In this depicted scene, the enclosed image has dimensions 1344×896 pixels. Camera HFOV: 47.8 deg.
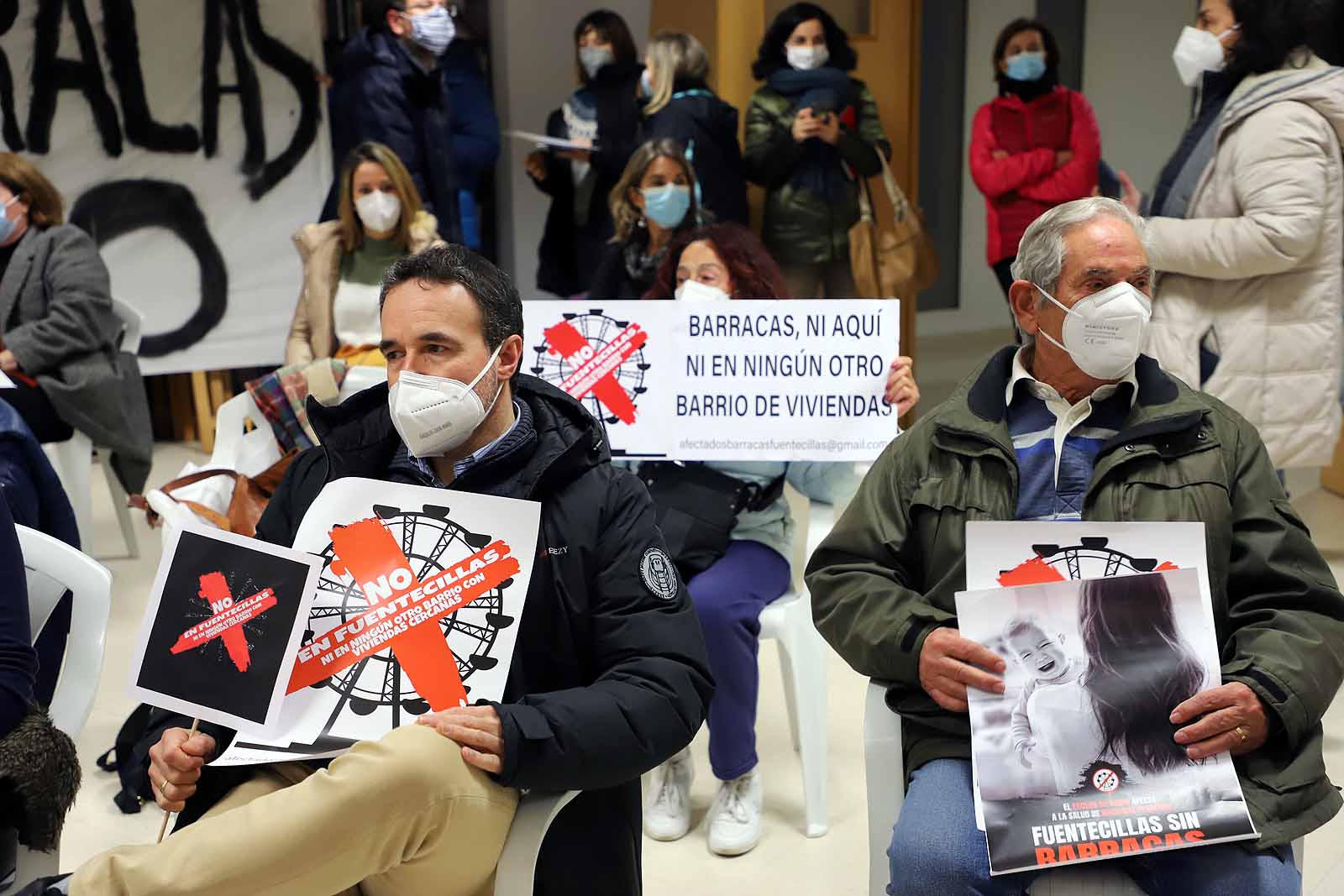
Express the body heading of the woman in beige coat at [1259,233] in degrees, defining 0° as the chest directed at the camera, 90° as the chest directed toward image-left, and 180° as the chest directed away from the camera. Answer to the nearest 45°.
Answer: approximately 90°

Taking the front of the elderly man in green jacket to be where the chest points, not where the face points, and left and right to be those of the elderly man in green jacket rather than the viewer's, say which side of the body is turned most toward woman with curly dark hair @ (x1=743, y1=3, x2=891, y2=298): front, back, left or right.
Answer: back

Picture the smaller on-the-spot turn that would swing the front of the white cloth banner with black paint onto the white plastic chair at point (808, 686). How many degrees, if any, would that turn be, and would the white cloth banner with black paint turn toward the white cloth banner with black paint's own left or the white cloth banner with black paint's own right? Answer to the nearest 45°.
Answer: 0° — it already faces it

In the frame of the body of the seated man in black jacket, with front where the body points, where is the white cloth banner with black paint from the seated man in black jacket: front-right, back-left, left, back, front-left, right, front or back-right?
back-right
